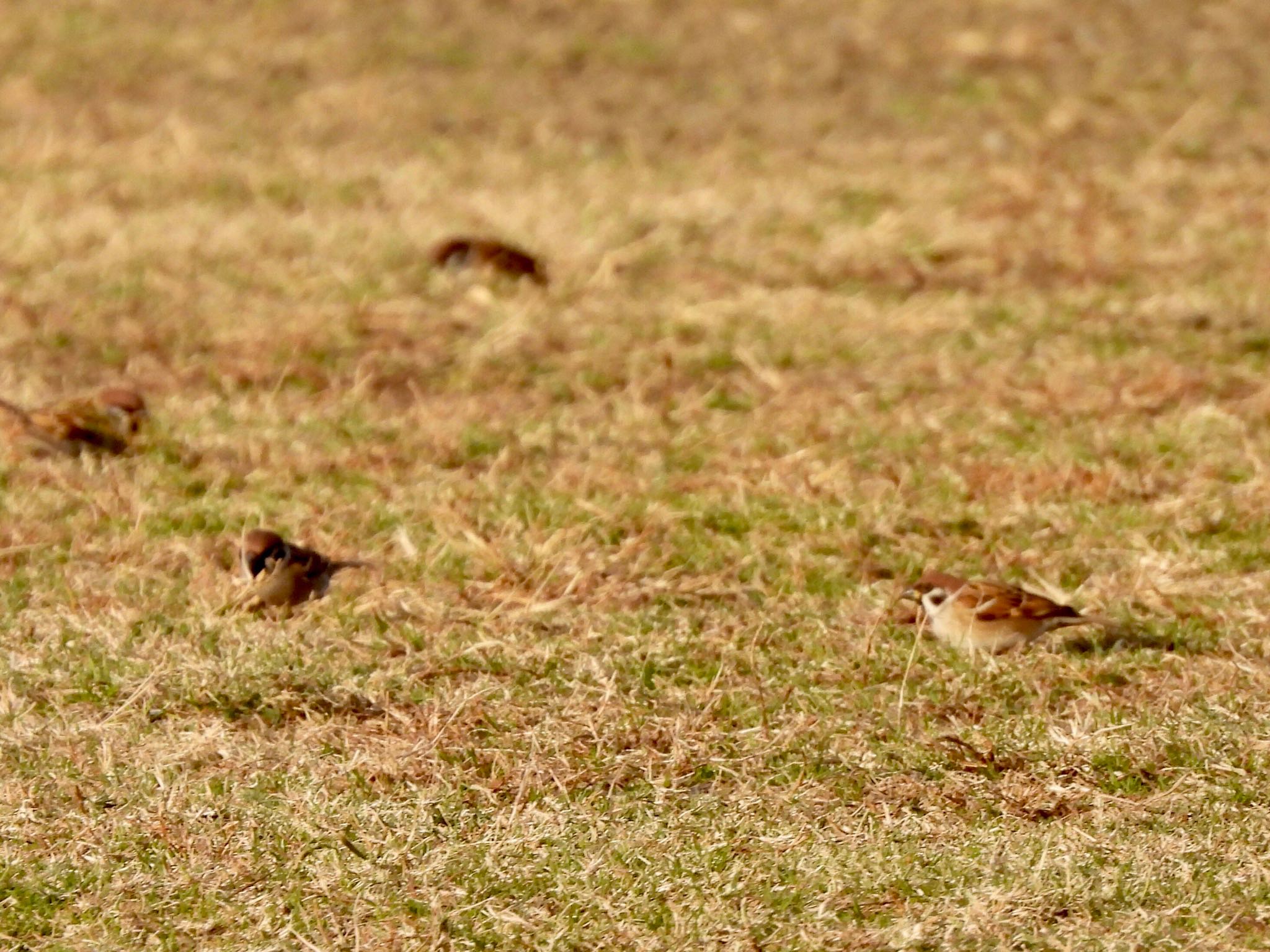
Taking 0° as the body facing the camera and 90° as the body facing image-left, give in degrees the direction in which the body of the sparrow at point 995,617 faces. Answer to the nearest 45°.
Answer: approximately 90°

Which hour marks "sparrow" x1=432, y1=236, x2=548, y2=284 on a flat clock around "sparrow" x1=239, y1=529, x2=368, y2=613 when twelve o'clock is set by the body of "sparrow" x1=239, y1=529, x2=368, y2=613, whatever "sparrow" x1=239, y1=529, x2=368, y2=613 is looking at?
"sparrow" x1=432, y1=236, x2=548, y2=284 is roughly at 5 o'clock from "sparrow" x1=239, y1=529, x2=368, y2=613.

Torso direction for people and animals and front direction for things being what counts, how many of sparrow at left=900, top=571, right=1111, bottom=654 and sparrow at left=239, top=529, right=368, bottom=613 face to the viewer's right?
0

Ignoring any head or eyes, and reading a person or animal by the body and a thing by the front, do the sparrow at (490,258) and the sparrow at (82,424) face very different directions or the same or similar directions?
very different directions

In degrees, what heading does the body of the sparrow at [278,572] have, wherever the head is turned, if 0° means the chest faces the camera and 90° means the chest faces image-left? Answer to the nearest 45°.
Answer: approximately 45°

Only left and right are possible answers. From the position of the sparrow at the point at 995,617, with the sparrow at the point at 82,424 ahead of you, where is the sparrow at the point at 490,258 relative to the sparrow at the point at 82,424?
right

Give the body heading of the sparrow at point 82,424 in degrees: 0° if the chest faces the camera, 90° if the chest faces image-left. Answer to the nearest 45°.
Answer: approximately 270°

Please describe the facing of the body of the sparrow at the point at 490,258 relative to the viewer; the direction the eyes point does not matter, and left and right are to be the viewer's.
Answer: facing to the left of the viewer

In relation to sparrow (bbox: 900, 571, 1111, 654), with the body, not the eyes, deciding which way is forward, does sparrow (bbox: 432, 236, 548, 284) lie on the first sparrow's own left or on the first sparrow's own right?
on the first sparrow's own right
